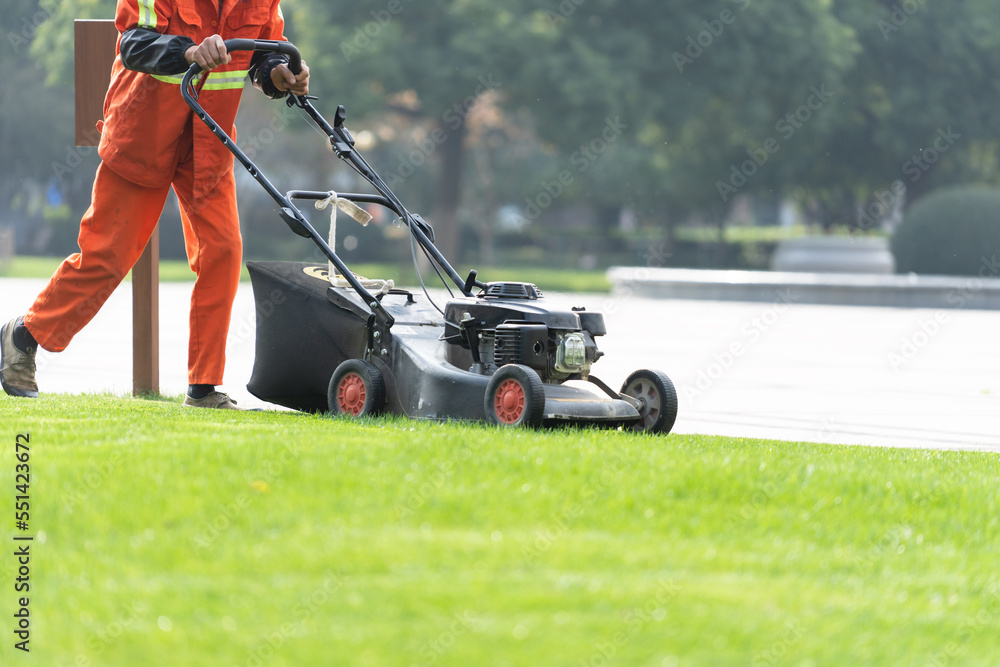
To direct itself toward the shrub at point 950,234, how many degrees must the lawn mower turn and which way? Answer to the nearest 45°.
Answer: approximately 90° to its left

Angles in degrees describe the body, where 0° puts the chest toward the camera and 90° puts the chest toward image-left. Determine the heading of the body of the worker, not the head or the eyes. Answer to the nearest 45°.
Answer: approximately 315°

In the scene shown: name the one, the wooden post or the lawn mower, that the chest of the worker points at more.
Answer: the lawn mower

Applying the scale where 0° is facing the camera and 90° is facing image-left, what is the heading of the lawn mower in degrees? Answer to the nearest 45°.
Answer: approximately 315°

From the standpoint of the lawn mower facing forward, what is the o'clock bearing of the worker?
The worker is roughly at 5 o'clock from the lawn mower.

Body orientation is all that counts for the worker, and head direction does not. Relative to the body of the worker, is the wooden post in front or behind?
behind

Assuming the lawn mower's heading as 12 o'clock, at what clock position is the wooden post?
The wooden post is roughly at 6 o'clock from the lawn mower.
